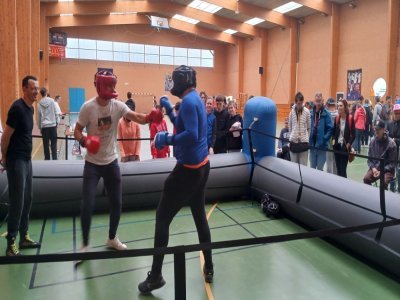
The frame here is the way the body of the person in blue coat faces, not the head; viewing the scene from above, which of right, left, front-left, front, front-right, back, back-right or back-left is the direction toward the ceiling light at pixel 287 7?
back-right

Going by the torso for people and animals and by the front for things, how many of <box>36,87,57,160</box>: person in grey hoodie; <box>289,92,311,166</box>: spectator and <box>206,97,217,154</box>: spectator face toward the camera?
2

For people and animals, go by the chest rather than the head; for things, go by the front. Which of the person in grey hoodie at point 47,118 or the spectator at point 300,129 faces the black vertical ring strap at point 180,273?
the spectator

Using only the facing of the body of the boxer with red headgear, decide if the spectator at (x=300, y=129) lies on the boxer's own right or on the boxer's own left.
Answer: on the boxer's own left

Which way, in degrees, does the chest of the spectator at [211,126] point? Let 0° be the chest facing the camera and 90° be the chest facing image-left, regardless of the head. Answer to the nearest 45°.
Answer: approximately 0°

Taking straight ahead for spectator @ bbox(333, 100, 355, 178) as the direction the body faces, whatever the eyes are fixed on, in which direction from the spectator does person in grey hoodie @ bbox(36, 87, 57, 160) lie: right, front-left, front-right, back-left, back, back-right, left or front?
front-right

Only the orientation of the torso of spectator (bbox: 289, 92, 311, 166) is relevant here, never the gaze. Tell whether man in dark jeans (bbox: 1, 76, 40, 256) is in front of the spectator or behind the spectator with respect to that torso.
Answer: in front

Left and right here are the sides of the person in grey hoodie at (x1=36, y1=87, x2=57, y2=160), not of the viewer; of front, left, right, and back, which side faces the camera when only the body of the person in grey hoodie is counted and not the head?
back

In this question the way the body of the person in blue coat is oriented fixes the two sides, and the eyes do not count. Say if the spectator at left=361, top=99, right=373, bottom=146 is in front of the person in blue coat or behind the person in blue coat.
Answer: behind

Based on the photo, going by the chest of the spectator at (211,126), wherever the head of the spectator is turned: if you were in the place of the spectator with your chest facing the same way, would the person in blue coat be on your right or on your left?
on your left
